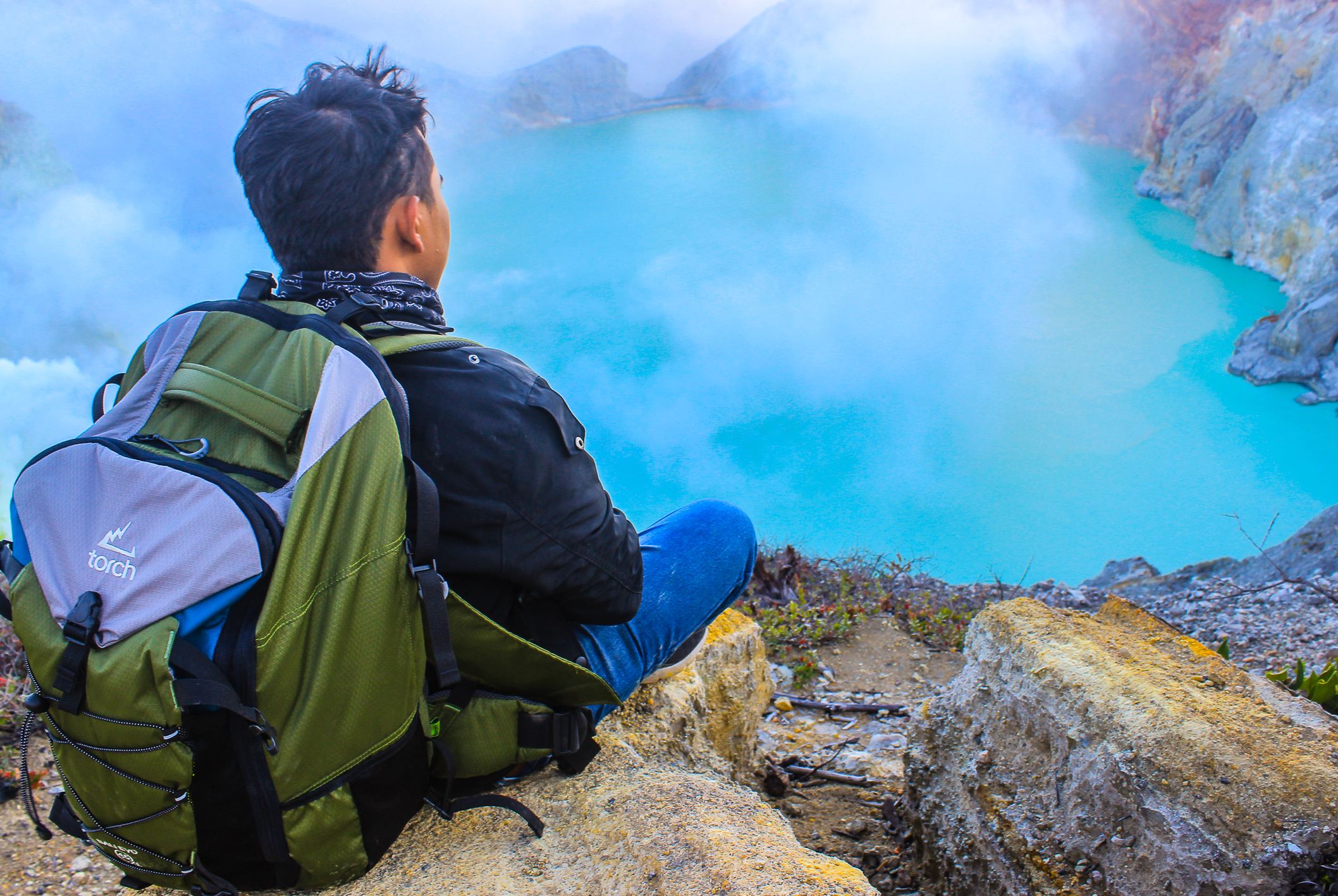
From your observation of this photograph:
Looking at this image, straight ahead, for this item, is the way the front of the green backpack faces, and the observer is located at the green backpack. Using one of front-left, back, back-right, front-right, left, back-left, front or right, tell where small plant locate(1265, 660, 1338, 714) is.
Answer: back-left

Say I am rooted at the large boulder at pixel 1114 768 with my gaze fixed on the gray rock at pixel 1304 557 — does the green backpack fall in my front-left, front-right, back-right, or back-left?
back-left

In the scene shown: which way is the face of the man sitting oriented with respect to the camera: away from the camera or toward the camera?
away from the camera

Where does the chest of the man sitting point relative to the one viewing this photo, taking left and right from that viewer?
facing away from the viewer and to the right of the viewer
